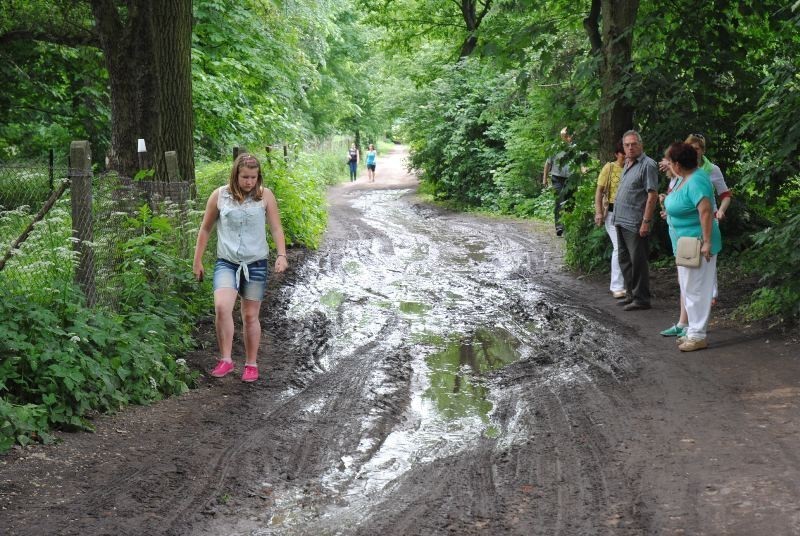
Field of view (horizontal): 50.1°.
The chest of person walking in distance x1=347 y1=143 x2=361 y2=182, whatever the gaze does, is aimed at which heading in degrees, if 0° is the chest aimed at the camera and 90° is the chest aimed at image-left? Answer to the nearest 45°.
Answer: approximately 0°

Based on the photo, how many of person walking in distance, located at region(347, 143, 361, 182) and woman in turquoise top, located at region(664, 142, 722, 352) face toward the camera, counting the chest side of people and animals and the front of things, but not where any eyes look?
1

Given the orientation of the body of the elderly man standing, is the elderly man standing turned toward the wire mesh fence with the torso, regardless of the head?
yes

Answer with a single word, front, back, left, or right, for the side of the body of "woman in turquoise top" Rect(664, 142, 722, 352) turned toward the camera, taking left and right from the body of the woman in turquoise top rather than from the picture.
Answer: left

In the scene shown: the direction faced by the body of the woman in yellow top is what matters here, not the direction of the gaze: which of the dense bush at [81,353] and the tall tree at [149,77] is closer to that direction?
the dense bush

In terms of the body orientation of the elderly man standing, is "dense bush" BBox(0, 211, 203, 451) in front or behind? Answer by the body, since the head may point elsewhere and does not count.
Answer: in front

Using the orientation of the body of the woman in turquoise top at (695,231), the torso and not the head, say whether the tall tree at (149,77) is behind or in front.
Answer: in front
